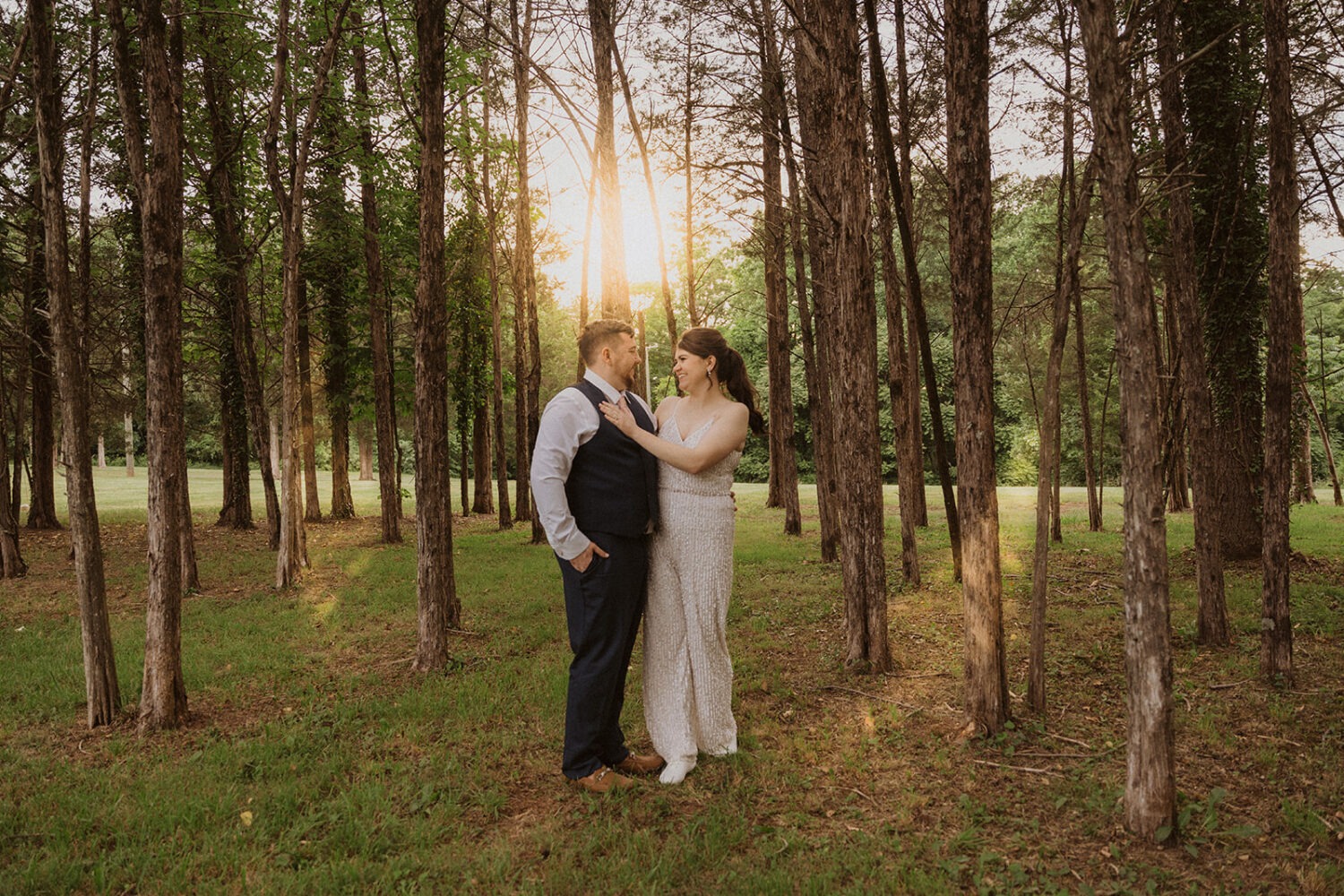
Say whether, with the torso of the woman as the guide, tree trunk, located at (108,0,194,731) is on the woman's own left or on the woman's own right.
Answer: on the woman's own right

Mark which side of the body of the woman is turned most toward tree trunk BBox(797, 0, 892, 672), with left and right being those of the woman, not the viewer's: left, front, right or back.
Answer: back

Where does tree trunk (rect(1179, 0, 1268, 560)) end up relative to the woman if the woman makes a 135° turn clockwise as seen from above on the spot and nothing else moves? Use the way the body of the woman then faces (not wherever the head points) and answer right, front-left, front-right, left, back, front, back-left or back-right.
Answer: front-right

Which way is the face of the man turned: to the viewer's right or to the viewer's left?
to the viewer's right

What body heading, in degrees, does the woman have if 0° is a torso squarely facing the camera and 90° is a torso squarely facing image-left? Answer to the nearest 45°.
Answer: approximately 45°

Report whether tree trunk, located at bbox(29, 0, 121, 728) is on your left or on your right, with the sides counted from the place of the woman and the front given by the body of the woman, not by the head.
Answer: on your right

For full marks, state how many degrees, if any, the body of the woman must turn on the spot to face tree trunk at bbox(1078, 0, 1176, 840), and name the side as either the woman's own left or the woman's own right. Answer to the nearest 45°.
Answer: approximately 90° to the woman's own left

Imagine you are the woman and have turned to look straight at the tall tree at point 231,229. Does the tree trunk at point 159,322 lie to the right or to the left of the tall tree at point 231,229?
left

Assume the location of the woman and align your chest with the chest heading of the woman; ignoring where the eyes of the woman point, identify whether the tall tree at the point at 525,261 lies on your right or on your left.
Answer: on your right
